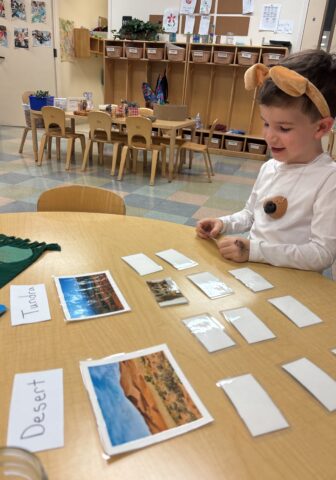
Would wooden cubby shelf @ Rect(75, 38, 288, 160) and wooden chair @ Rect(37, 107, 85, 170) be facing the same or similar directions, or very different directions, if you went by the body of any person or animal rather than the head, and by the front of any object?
very different directions

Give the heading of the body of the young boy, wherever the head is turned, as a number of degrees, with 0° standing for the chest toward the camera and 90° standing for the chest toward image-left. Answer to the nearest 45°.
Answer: approximately 45°

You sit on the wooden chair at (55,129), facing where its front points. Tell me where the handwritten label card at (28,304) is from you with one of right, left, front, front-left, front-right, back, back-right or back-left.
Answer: back-right

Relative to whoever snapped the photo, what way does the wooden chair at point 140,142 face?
facing away from the viewer and to the right of the viewer

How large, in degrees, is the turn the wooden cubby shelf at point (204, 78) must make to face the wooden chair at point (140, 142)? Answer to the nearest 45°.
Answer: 0° — it already faces it

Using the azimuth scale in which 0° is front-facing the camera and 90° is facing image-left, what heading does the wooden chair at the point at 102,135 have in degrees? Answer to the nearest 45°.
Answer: approximately 225°

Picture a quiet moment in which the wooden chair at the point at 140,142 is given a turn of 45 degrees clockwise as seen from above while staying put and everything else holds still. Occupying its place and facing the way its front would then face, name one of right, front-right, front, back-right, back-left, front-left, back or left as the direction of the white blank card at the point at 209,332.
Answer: right

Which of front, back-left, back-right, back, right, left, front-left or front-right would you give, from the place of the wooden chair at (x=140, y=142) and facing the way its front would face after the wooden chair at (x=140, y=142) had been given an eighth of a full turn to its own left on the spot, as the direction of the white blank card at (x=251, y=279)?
back

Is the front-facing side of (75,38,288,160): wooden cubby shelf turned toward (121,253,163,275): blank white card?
yes

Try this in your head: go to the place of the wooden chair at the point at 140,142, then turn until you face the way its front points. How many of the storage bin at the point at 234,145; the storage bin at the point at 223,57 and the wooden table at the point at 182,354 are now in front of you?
2

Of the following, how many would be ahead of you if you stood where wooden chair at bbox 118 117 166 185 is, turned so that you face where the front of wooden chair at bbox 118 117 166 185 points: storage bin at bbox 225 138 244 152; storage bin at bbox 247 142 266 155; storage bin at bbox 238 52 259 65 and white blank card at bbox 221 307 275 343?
3

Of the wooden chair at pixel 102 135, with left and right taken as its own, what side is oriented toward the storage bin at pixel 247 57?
front

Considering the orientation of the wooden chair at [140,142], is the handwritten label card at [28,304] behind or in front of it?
behind

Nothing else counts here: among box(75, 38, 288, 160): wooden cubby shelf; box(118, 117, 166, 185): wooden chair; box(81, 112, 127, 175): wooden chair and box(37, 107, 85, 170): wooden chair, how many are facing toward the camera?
1

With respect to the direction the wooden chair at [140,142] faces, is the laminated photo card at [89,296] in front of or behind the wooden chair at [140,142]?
behind

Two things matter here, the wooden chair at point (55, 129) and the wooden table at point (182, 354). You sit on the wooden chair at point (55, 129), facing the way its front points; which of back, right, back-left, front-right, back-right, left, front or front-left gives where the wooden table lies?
back-right

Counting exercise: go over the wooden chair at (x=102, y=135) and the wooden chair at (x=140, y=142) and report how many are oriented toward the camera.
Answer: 0
